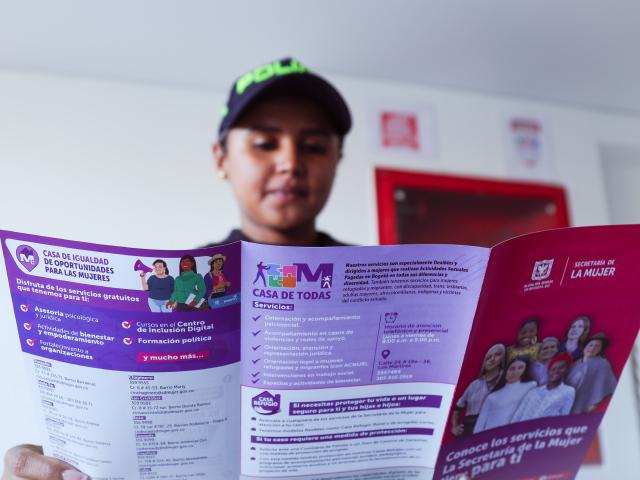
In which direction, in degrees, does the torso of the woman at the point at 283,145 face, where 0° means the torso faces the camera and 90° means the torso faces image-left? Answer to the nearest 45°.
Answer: approximately 0°
